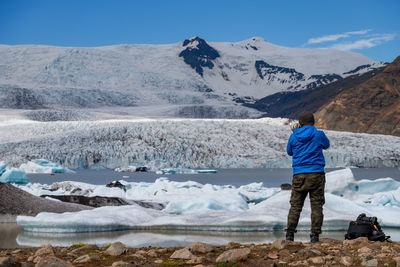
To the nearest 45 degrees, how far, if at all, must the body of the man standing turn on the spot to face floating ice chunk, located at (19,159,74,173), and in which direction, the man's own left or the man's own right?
approximately 45° to the man's own left

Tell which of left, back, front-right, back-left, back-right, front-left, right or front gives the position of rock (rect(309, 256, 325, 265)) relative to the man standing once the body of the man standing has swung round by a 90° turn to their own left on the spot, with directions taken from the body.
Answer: left

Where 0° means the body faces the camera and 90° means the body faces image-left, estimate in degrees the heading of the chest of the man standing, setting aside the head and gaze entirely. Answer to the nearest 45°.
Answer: approximately 180°

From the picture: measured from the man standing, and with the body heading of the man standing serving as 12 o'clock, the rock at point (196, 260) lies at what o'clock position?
The rock is roughly at 7 o'clock from the man standing.

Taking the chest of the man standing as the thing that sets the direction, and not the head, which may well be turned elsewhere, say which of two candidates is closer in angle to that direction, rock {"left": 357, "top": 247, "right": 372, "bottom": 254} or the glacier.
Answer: the glacier

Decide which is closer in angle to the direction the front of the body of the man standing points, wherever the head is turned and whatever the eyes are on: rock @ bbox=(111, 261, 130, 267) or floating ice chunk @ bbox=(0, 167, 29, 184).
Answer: the floating ice chunk

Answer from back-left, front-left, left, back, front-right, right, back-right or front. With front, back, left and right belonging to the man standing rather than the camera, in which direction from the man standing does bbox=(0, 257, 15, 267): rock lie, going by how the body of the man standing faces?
back-left

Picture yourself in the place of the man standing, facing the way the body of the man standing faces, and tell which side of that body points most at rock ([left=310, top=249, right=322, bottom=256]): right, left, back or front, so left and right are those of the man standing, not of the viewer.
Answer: back

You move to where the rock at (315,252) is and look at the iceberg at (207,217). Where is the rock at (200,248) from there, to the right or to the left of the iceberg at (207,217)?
left

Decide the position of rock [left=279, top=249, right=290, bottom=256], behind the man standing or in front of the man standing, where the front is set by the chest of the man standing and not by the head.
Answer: behind

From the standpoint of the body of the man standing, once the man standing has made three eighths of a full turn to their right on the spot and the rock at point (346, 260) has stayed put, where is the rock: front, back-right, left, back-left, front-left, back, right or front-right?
front-right

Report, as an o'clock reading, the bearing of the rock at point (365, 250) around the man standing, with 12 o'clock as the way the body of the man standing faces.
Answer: The rock is roughly at 5 o'clock from the man standing.

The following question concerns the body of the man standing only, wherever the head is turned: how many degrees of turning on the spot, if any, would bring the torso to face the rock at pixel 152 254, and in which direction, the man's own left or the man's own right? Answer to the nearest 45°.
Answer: approximately 135° to the man's own left

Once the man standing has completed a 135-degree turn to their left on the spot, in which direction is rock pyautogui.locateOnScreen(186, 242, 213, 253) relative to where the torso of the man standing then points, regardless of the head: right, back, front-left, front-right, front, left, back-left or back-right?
front

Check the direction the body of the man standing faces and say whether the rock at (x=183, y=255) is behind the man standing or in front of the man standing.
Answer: behind

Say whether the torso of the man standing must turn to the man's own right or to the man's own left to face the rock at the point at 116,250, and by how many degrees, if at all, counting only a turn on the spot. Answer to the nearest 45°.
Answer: approximately 135° to the man's own left
